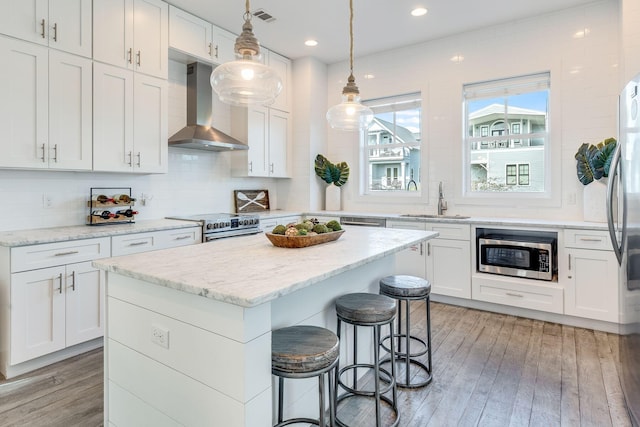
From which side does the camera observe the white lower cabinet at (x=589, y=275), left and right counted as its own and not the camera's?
front

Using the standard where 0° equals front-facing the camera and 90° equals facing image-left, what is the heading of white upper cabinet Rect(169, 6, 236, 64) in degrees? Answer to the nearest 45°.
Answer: approximately 315°

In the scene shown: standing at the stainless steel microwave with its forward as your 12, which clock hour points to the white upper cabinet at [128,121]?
The white upper cabinet is roughly at 2 o'clock from the stainless steel microwave.

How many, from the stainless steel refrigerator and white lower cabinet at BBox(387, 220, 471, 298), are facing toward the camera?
1

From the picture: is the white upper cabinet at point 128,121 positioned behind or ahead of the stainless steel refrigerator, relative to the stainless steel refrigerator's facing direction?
ahead

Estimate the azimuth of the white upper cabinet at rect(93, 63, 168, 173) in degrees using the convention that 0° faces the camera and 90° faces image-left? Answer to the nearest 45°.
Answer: approximately 315°

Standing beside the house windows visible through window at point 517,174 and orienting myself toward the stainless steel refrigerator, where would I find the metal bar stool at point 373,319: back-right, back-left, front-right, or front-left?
front-right

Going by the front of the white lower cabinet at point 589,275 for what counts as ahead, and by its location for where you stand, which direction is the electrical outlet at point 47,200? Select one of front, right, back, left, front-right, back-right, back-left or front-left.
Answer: front-right

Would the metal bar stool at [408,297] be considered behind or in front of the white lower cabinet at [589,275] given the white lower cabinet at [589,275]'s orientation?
in front

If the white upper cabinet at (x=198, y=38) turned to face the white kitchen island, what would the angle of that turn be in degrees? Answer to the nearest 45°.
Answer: approximately 45° to its right

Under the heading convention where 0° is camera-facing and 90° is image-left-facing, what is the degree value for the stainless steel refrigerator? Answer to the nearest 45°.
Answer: approximately 90°

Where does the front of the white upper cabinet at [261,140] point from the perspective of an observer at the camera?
facing the viewer and to the right of the viewer

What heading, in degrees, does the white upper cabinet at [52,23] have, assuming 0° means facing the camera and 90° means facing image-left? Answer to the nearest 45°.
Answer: approximately 315°

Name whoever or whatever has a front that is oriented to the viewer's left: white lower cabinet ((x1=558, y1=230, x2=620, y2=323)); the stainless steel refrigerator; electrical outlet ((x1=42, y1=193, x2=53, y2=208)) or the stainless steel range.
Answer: the stainless steel refrigerator

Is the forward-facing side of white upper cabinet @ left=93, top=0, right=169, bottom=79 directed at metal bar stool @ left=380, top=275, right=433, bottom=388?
yes

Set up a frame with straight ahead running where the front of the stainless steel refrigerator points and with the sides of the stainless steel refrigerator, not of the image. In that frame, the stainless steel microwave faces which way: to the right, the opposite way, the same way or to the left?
to the left

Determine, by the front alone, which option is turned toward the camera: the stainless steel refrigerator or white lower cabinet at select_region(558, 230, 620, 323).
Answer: the white lower cabinet
